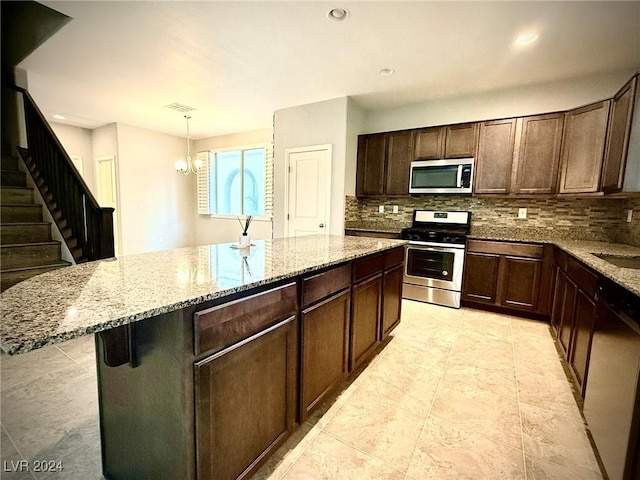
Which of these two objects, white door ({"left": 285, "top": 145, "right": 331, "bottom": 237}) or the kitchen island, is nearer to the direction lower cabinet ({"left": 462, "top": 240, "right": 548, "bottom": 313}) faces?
the kitchen island

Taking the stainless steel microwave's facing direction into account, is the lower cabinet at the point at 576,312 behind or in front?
in front

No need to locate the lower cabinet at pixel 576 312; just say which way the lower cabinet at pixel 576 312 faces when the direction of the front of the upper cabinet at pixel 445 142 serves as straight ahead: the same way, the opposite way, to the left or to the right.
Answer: to the right

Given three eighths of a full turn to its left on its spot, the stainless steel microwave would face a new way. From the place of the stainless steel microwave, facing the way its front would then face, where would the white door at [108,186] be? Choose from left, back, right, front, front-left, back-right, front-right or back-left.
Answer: back-left

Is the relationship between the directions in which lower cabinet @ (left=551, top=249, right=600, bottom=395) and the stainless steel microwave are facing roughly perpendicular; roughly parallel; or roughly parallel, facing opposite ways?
roughly perpendicular

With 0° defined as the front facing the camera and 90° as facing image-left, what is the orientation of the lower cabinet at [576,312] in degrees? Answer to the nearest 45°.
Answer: approximately 90°

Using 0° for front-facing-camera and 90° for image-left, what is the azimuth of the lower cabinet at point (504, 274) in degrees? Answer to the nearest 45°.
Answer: approximately 0°

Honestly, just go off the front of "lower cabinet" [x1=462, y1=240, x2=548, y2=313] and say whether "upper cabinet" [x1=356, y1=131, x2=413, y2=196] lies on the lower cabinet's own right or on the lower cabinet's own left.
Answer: on the lower cabinet's own right

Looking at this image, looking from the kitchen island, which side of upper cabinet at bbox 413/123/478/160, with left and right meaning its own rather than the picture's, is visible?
front

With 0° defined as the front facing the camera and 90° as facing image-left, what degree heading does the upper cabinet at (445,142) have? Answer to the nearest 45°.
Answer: approximately 0°
